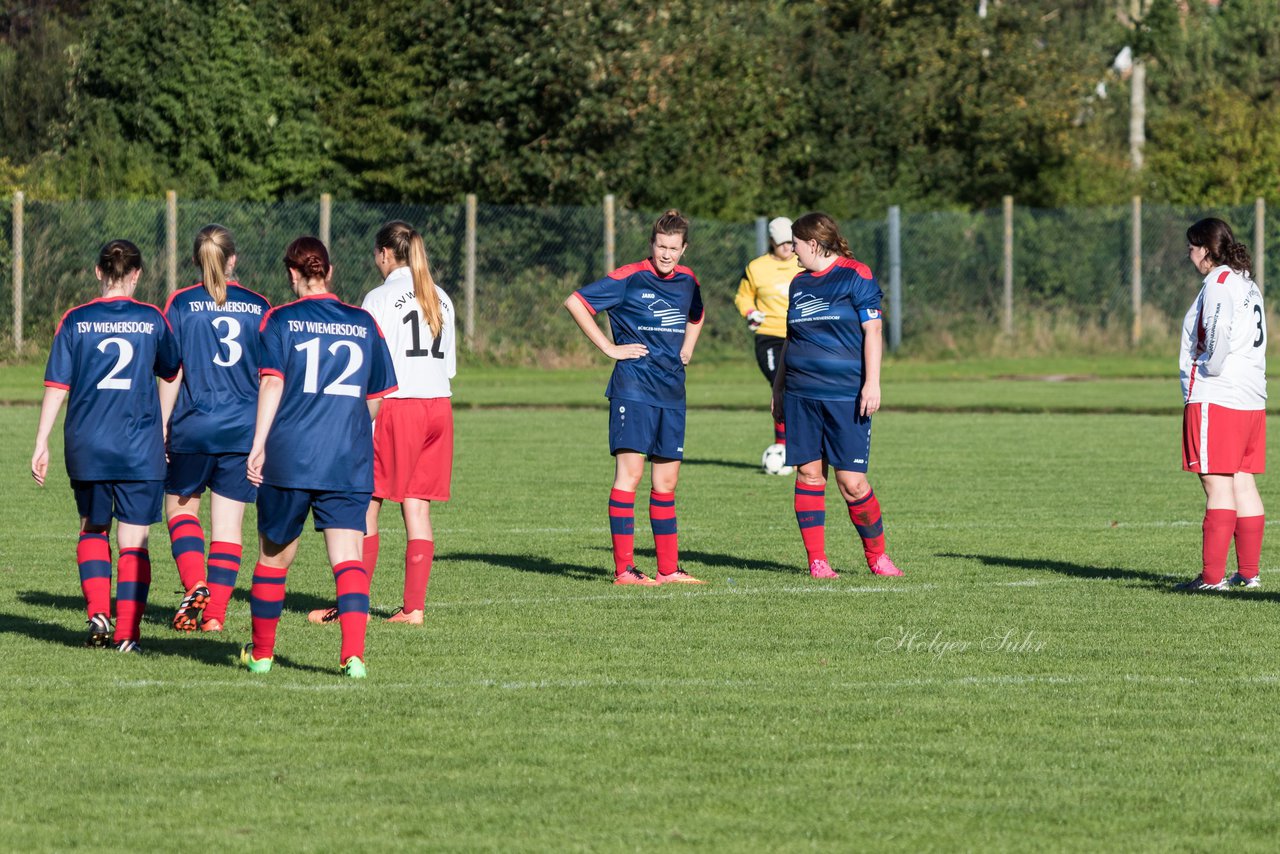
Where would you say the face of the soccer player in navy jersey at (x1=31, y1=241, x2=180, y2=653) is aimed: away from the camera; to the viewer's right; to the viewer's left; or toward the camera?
away from the camera

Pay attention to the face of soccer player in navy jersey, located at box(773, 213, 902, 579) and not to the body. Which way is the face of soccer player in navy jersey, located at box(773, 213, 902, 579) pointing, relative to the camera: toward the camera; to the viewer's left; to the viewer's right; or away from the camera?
to the viewer's left

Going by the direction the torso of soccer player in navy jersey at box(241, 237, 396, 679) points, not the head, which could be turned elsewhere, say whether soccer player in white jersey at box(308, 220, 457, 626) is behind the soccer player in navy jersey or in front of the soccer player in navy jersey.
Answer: in front

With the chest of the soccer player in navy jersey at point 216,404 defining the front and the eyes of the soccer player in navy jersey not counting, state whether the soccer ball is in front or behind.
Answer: in front

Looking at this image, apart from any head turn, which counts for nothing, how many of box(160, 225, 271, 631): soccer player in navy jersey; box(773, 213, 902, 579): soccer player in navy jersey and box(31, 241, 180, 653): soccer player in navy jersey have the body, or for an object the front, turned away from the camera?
2

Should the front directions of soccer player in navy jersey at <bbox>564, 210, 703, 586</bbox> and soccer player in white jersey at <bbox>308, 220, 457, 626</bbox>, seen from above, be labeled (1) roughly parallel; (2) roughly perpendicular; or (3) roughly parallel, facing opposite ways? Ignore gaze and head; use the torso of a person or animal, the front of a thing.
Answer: roughly parallel, facing opposite ways

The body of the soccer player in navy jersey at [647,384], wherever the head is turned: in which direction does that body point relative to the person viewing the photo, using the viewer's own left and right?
facing the viewer and to the right of the viewer

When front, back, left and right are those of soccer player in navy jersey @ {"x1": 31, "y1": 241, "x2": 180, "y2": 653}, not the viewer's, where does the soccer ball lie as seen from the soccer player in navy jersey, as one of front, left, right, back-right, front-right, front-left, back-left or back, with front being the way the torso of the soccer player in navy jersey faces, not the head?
front-right

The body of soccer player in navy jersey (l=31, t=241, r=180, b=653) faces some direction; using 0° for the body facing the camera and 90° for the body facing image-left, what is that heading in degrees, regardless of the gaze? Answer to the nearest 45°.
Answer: approximately 180°

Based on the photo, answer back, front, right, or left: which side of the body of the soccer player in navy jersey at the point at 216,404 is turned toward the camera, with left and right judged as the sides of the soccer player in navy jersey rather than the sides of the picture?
back

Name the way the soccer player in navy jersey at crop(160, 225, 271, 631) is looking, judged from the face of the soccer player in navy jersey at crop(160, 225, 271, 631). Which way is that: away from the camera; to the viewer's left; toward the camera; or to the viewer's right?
away from the camera

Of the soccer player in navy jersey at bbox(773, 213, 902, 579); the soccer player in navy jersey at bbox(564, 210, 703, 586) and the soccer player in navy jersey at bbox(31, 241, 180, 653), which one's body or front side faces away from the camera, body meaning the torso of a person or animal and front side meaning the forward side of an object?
the soccer player in navy jersey at bbox(31, 241, 180, 653)

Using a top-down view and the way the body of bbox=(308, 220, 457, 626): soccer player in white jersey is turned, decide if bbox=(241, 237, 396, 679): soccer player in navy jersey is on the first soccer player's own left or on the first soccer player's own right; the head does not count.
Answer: on the first soccer player's own left

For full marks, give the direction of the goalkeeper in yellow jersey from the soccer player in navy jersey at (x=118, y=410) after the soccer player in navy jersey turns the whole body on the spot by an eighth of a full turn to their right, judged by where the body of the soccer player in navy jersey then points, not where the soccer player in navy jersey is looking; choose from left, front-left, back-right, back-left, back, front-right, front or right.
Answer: front

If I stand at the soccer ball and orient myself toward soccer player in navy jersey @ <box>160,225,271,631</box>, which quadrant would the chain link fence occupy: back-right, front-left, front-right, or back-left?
back-right

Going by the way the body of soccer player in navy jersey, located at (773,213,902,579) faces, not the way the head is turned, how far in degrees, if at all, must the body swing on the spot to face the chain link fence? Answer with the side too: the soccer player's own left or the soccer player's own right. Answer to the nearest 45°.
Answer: approximately 135° to the soccer player's own right

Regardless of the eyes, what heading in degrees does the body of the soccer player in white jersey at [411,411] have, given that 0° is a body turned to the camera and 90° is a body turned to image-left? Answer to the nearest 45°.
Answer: approximately 135°

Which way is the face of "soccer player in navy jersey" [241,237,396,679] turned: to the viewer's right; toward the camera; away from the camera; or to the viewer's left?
away from the camera

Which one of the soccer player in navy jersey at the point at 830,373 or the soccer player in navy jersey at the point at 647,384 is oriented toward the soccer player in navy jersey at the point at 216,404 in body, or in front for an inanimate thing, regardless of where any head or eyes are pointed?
the soccer player in navy jersey at the point at 830,373

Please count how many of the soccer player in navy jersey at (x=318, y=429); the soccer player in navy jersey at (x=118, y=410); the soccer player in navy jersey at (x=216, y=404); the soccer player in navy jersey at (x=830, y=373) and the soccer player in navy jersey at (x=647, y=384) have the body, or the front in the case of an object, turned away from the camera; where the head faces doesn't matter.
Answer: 3

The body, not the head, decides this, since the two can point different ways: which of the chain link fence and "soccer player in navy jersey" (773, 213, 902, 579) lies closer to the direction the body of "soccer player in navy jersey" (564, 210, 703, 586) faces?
the soccer player in navy jersey
